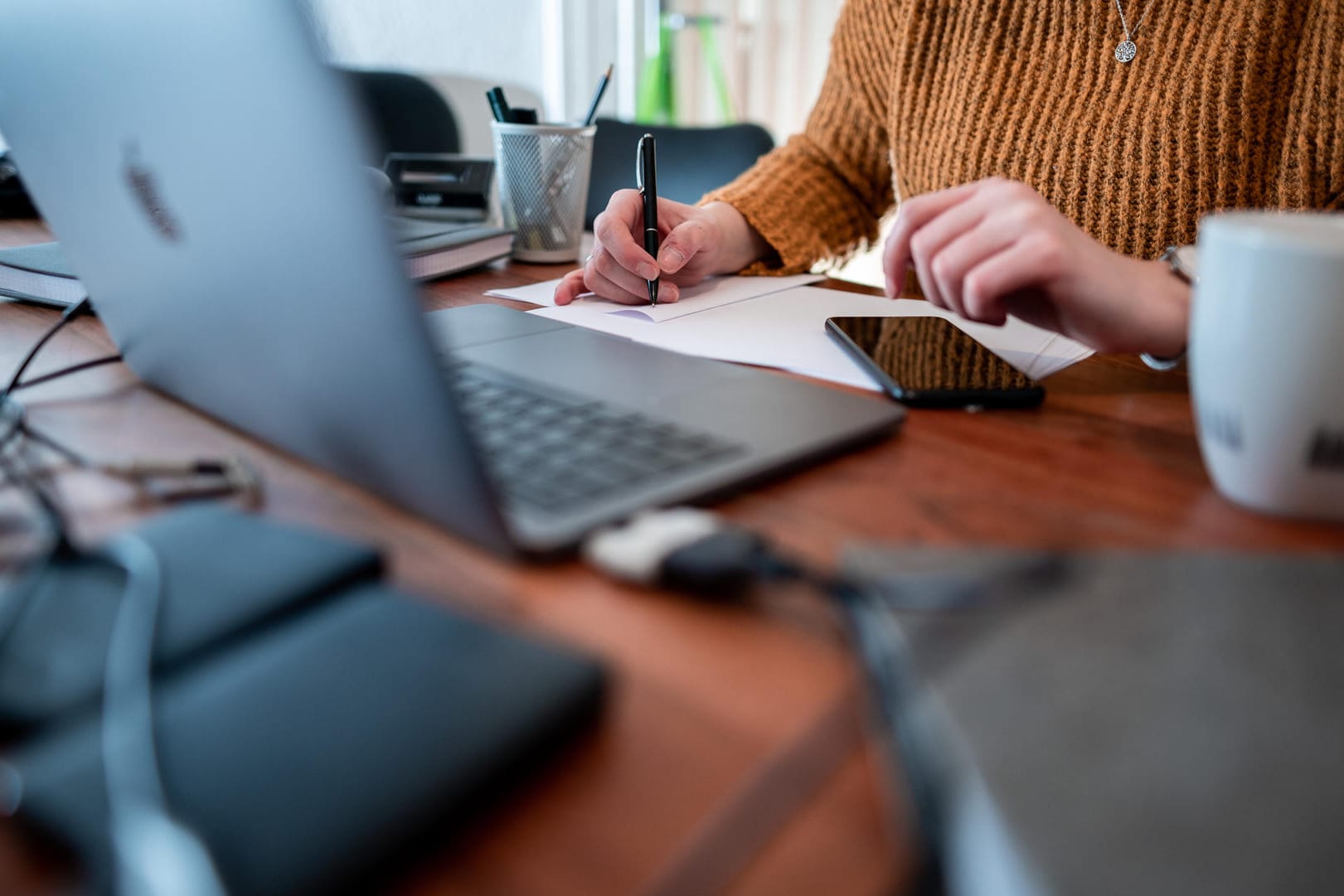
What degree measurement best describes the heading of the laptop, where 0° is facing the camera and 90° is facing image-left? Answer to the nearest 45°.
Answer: approximately 225°

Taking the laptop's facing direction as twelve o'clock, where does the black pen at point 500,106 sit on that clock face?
The black pen is roughly at 11 o'clock from the laptop.

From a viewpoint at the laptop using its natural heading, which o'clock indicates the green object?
The green object is roughly at 11 o'clock from the laptop.
